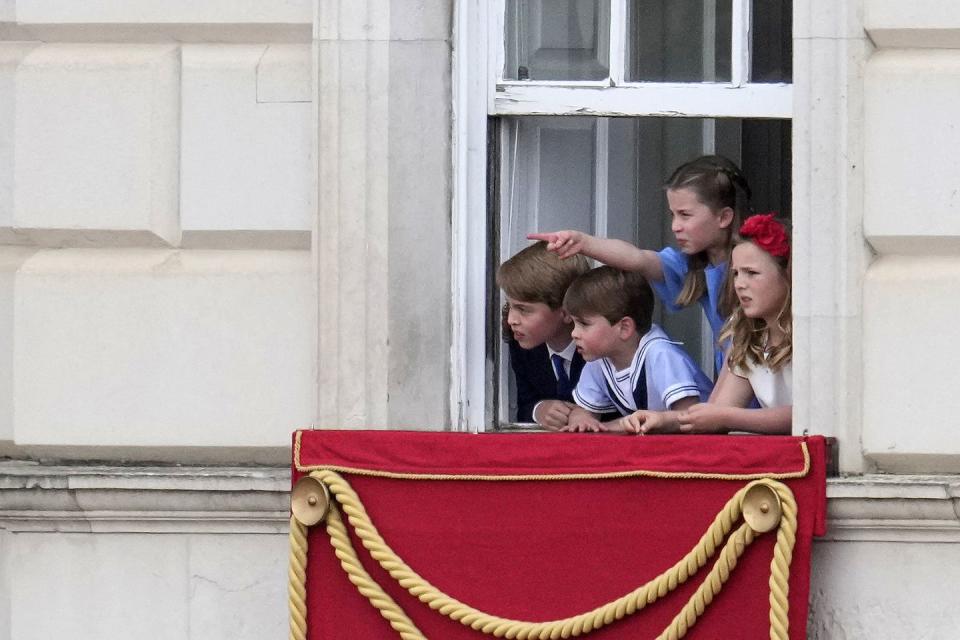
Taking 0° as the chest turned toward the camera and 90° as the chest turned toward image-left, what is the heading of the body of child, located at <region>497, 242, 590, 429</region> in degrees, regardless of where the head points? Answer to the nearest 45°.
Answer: approximately 45°

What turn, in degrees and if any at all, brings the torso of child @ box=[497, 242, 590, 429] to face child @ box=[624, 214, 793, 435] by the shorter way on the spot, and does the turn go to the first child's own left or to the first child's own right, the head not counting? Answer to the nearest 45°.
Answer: approximately 135° to the first child's own left

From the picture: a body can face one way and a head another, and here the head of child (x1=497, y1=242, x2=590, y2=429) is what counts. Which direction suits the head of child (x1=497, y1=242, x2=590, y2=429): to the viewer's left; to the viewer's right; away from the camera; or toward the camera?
to the viewer's left

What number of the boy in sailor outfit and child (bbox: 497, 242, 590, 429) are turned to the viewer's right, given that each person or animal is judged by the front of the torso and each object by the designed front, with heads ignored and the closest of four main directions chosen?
0

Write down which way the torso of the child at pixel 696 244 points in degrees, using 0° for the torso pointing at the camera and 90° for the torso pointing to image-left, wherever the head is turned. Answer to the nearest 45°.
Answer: approximately 45°

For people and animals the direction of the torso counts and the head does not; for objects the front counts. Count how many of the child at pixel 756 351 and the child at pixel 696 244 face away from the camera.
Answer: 0
